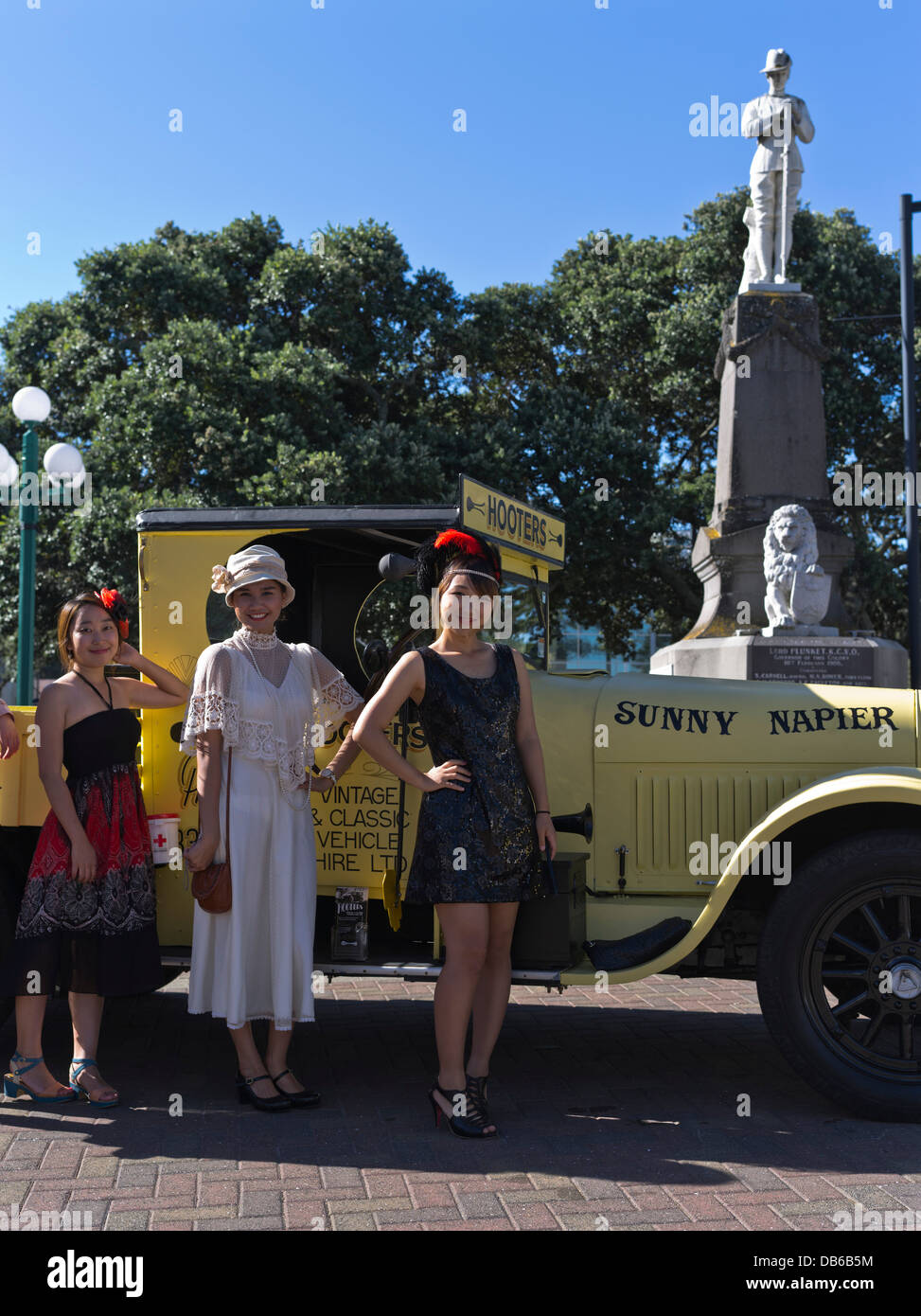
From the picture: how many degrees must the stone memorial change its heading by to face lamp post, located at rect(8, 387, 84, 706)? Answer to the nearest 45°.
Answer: approximately 45° to its right

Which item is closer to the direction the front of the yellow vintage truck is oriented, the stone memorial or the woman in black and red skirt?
the stone memorial

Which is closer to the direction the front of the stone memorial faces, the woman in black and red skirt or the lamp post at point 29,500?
the woman in black and red skirt

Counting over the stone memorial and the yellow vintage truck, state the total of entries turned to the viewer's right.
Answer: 1

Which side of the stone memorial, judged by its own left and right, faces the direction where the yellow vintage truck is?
front

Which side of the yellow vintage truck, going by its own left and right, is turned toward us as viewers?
right

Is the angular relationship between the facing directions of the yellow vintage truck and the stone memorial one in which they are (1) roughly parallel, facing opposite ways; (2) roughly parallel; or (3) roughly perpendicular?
roughly perpendicular

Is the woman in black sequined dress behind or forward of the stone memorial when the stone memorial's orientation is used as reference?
forward

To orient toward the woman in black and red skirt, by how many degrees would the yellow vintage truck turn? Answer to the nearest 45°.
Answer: approximately 180°

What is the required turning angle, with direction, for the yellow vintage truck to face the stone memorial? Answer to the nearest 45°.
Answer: approximately 90° to its left

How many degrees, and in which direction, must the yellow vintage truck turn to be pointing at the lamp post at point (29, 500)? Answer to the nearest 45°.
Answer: approximately 135° to its left

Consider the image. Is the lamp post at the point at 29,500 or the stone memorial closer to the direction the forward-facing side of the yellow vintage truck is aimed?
the stone memorial
